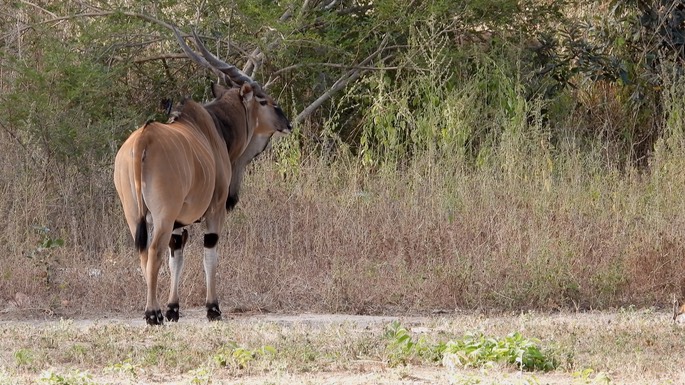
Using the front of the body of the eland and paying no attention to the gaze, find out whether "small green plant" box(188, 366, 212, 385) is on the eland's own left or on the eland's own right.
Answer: on the eland's own right

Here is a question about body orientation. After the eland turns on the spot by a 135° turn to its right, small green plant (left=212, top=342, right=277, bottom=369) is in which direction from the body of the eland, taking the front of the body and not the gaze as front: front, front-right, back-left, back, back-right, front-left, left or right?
front

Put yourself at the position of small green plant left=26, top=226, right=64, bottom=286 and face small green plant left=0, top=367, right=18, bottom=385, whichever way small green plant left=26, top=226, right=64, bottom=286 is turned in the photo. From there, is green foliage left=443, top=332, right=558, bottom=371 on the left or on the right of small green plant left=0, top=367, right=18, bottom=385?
left

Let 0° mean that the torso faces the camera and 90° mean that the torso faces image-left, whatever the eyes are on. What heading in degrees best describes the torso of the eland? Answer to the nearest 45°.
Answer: approximately 225°

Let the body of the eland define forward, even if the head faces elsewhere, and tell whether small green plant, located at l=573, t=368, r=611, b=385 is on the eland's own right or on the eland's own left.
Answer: on the eland's own right

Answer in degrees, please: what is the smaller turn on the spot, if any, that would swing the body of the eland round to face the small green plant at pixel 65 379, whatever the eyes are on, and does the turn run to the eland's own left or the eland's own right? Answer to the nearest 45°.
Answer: approximately 135° to the eland's own right

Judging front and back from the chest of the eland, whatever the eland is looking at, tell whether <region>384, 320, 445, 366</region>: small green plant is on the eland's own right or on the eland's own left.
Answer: on the eland's own right

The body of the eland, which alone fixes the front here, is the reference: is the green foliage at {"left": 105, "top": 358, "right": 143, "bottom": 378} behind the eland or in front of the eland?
behind

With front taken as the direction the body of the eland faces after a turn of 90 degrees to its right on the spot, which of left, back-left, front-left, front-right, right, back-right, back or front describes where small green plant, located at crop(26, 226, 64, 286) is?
back

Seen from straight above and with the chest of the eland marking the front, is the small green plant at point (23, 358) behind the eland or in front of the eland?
behind
